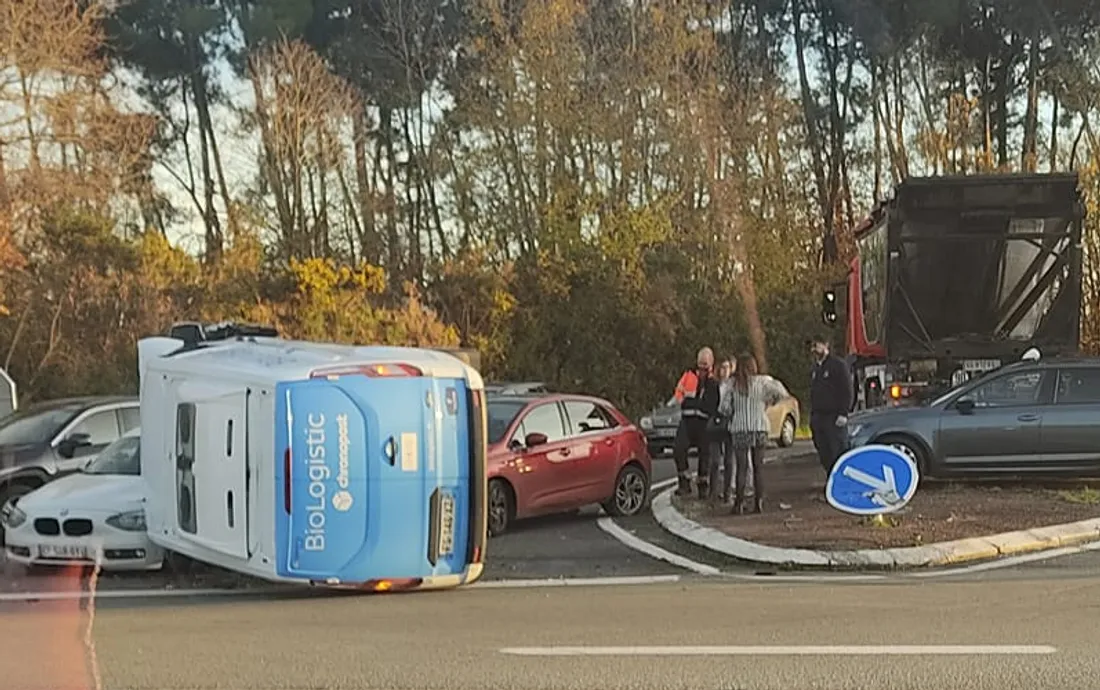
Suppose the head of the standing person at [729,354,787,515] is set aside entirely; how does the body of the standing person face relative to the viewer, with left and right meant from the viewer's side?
facing away from the viewer

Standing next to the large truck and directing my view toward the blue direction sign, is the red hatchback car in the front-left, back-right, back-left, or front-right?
front-right

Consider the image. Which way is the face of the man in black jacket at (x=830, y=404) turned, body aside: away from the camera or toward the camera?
toward the camera

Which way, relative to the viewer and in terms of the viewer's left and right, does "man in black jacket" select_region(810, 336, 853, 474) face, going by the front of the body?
facing the viewer and to the left of the viewer

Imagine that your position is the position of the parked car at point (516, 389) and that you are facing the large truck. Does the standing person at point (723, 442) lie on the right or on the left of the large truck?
right

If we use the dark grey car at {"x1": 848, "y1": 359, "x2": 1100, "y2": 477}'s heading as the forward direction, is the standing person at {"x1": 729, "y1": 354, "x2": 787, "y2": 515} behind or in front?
in front

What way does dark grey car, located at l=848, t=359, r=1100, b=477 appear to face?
to the viewer's left

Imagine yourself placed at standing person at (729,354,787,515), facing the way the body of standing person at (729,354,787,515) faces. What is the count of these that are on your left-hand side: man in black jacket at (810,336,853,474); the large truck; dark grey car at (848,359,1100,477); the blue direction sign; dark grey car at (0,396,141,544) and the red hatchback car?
2

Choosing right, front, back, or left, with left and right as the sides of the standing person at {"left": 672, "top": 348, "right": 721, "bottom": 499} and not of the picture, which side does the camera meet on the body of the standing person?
front

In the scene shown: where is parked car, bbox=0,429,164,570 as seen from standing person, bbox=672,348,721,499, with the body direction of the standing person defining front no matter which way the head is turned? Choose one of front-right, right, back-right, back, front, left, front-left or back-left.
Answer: front-right

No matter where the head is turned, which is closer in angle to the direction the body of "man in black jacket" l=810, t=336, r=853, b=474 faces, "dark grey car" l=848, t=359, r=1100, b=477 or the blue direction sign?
the blue direction sign

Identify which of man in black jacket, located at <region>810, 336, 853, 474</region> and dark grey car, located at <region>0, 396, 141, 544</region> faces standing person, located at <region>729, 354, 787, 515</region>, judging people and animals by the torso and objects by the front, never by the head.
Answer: the man in black jacket

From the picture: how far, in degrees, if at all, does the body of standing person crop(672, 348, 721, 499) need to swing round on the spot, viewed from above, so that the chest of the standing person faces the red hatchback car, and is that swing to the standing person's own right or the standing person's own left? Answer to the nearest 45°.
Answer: approximately 45° to the standing person's own right

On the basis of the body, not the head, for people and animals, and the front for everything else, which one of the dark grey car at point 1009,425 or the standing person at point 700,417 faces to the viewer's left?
the dark grey car

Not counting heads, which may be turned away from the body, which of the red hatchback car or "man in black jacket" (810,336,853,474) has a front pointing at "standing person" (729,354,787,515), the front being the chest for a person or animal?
the man in black jacket
